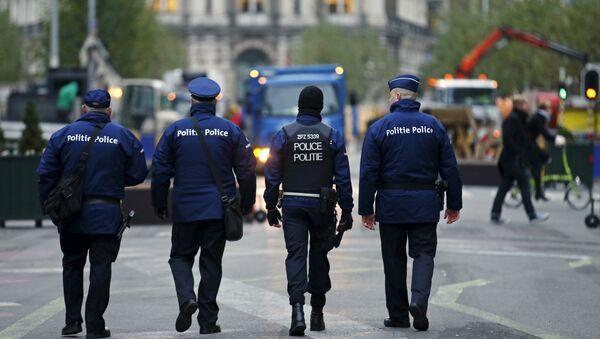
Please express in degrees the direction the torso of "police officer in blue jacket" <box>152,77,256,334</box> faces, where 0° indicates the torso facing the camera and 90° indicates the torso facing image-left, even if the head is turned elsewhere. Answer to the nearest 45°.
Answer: approximately 180°

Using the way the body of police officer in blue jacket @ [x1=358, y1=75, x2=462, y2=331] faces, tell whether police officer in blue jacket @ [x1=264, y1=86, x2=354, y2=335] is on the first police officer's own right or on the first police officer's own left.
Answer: on the first police officer's own left

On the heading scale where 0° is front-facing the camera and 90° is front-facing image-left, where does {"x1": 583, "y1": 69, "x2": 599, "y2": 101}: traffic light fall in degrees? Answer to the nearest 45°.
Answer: approximately 0°

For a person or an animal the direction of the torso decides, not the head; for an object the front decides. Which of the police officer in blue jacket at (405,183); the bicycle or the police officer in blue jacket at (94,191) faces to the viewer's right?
the bicycle

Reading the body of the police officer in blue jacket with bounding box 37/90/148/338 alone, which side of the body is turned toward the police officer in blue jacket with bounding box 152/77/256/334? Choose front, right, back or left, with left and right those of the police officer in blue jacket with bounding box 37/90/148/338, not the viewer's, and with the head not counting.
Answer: right

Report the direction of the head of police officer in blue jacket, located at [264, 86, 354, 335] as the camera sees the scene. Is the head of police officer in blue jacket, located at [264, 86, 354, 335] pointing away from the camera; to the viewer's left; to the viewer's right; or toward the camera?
away from the camera

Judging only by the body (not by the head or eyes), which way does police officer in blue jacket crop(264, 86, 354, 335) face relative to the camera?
away from the camera
